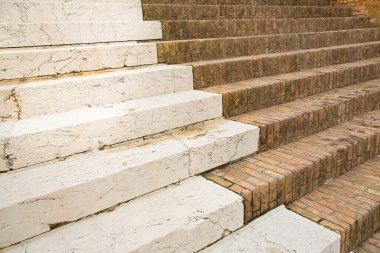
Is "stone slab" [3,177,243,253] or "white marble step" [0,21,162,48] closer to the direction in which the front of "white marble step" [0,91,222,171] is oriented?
the stone slab

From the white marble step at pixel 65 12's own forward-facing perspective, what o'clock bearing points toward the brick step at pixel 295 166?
The brick step is roughly at 12 o'clock from the white marble step.

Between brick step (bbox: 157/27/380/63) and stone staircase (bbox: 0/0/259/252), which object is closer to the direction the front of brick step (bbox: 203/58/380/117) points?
the stone staircase

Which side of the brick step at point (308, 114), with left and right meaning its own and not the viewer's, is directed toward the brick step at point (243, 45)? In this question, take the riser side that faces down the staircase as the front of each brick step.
back

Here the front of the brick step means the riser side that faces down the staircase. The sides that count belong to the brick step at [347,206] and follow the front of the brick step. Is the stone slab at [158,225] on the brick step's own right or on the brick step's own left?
on the brick step's own right

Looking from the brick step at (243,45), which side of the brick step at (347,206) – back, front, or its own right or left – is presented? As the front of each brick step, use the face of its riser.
back
